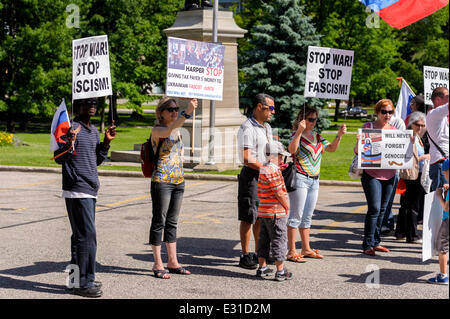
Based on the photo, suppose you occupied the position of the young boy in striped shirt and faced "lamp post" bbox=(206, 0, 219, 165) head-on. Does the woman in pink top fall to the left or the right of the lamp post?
right

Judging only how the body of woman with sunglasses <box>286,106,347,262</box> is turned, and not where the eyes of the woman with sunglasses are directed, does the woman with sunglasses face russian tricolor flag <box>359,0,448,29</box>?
no

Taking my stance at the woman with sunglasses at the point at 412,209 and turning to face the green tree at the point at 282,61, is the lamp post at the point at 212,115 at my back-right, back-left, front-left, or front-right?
front-left

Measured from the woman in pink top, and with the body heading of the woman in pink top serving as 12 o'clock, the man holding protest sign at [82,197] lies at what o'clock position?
The man holding protest sign is roughly at 3 o'clock from the woman in pink top.

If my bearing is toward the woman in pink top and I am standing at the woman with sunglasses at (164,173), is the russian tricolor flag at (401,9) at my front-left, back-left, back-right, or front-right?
front-left

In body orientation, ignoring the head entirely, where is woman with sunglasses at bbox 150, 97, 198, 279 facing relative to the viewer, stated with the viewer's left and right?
facing the viewer and to the right of the viewer

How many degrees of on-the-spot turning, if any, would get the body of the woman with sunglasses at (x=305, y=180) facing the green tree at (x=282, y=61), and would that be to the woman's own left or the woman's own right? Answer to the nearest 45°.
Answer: approximately 135° to the woman's own left

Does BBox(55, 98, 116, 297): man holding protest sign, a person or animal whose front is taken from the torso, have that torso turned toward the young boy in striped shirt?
no

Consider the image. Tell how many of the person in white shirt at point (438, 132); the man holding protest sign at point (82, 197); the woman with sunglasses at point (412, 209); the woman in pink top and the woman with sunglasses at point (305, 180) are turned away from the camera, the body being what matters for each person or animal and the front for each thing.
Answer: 0

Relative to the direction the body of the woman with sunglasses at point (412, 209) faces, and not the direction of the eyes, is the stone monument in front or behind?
behind

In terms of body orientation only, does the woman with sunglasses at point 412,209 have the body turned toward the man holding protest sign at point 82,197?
no

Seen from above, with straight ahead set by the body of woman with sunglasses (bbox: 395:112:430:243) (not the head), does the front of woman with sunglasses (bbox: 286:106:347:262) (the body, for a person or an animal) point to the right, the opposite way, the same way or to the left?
the same way

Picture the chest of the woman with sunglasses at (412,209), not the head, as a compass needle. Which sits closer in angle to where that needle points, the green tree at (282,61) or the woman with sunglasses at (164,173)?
the woman with sunglasses

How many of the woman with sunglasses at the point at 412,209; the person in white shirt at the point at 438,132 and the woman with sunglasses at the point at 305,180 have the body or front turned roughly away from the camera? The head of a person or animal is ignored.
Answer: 0

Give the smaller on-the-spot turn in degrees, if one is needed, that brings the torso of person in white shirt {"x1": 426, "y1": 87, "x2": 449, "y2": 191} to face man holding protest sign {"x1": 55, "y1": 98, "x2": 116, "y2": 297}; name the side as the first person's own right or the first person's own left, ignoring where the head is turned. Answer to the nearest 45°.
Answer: approximately 135° to the first person's own right
